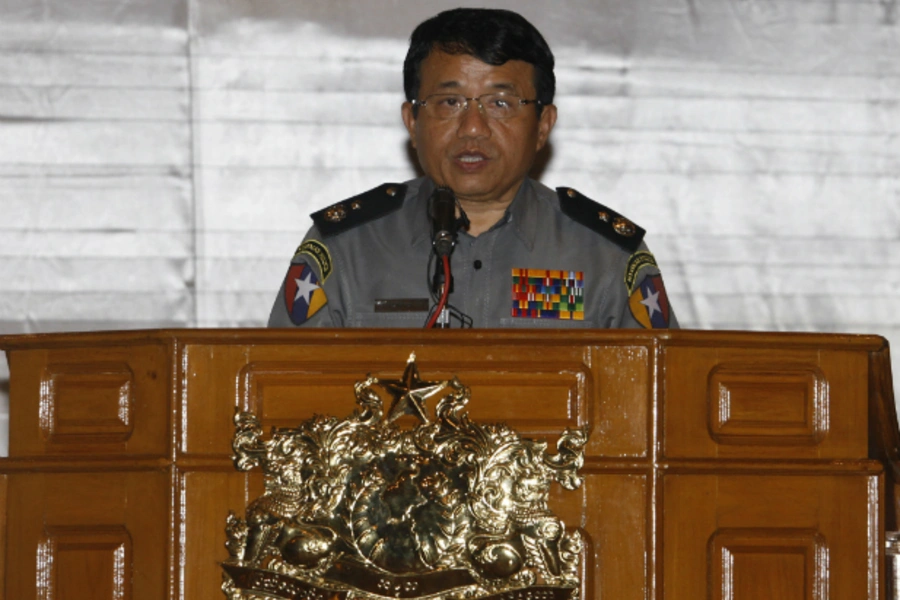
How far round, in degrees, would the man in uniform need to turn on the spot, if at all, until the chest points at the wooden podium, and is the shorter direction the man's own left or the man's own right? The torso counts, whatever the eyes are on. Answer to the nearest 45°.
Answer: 0° — they already face it

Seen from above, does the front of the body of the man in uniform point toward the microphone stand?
yes

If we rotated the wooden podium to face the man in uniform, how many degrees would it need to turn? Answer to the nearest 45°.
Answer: approximately 180°

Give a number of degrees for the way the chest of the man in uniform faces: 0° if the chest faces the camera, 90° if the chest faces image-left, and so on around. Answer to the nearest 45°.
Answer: approximately 0°

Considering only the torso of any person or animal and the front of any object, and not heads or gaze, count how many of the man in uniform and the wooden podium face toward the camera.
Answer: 2

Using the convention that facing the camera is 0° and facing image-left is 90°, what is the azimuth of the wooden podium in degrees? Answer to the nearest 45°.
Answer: approximately 0°
